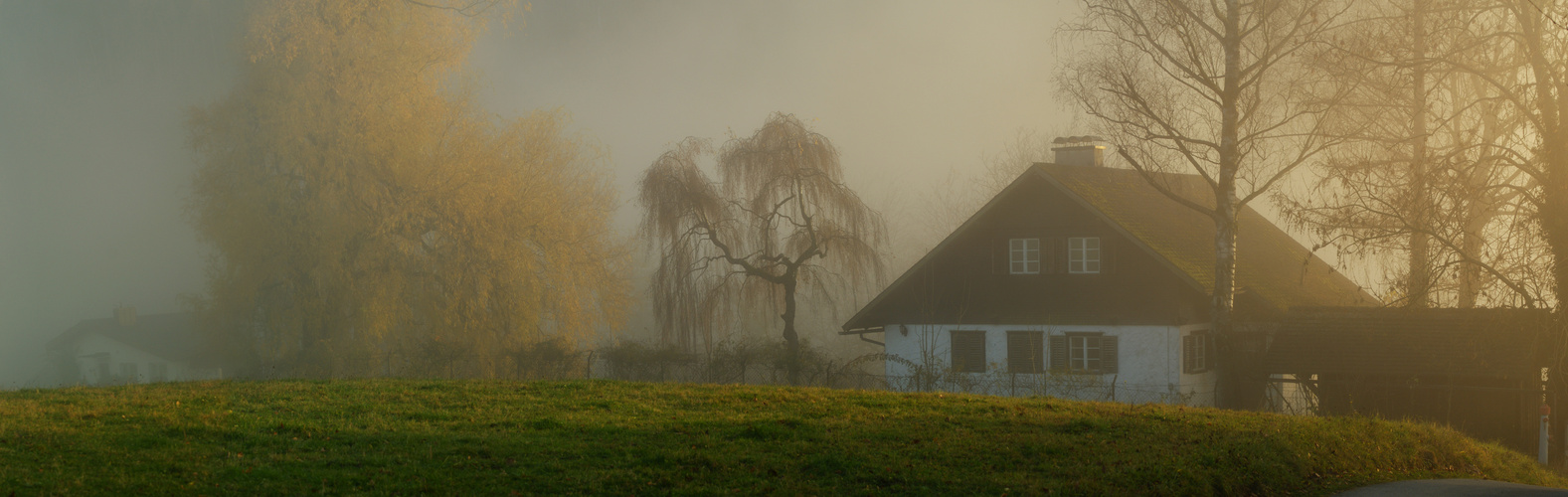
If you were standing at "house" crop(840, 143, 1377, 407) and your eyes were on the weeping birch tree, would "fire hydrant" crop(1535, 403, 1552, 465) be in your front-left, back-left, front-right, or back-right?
back-left

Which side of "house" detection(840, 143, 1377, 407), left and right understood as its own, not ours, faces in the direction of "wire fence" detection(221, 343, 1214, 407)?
right

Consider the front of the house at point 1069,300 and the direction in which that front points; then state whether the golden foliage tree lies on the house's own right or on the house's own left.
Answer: on the house's own right

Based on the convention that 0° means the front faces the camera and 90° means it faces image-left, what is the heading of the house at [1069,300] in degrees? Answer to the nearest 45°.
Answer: approximately 0°

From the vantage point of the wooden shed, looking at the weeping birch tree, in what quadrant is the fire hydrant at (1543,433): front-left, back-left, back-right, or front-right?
back-left

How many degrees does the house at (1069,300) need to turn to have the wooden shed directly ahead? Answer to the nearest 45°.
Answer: approximately 45° to its left

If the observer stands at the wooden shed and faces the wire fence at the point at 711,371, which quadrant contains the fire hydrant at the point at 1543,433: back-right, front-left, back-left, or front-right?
back-left
